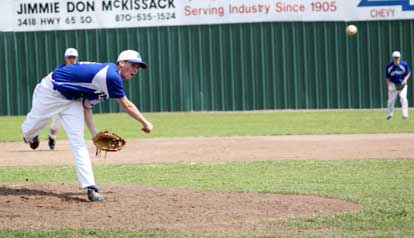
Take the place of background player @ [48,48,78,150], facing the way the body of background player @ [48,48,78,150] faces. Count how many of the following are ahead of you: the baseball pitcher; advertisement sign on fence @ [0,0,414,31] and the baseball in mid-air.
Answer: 1

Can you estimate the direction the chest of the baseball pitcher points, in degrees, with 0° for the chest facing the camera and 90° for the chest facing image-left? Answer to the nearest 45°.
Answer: approximately 315°

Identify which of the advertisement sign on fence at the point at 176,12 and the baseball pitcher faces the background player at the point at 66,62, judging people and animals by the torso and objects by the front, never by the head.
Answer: the advertisement sign on fence

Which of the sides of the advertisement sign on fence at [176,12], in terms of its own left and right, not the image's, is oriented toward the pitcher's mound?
front

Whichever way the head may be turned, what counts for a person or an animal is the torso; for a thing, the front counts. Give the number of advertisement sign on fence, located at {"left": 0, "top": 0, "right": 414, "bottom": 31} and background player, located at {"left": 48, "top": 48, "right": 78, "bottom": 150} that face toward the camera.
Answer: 2

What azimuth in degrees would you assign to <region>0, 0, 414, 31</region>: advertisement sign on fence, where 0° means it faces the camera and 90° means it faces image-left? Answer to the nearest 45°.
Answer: approximately 0°

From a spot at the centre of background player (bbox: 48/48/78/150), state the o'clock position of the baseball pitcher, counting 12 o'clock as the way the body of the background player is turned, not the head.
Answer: The baseball pitcher is roughly at 12 o'clock from the background player.

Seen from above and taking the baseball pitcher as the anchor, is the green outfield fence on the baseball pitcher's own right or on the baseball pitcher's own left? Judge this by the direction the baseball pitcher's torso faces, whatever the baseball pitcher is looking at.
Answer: on the baseball pitcher's own left

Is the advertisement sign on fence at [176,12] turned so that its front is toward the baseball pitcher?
yes

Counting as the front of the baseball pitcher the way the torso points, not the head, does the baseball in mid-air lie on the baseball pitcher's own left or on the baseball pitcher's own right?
on the baseball pitcher's own left

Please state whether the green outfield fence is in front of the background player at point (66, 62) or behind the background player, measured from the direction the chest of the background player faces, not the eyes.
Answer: behind

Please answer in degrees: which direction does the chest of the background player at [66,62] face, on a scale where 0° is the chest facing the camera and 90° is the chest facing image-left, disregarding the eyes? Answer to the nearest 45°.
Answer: approximately 0°
